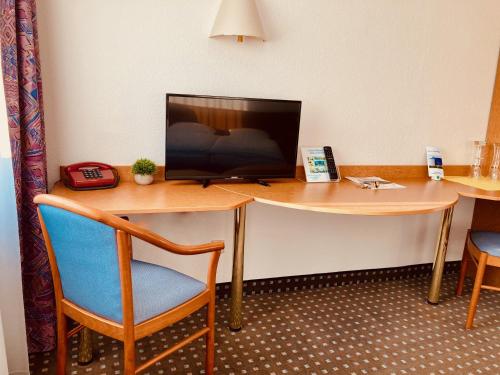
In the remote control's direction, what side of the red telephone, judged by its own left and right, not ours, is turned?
left

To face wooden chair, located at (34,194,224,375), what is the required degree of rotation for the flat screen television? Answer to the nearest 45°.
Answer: approximately 45° to its right

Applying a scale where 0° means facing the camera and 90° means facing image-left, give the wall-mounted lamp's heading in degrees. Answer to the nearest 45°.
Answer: approximately 0°

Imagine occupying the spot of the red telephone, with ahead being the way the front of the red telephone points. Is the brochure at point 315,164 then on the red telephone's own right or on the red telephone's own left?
on the red telephone's own left

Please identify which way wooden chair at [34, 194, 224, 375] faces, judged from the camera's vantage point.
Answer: facing away from the viewer and to the right of the viewer

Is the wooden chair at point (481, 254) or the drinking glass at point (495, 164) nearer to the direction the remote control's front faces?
the wooden chair

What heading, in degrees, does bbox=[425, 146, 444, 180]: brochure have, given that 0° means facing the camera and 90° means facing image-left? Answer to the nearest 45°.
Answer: approximately 0°

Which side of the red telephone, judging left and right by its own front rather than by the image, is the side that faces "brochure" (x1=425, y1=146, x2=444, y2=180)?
left
